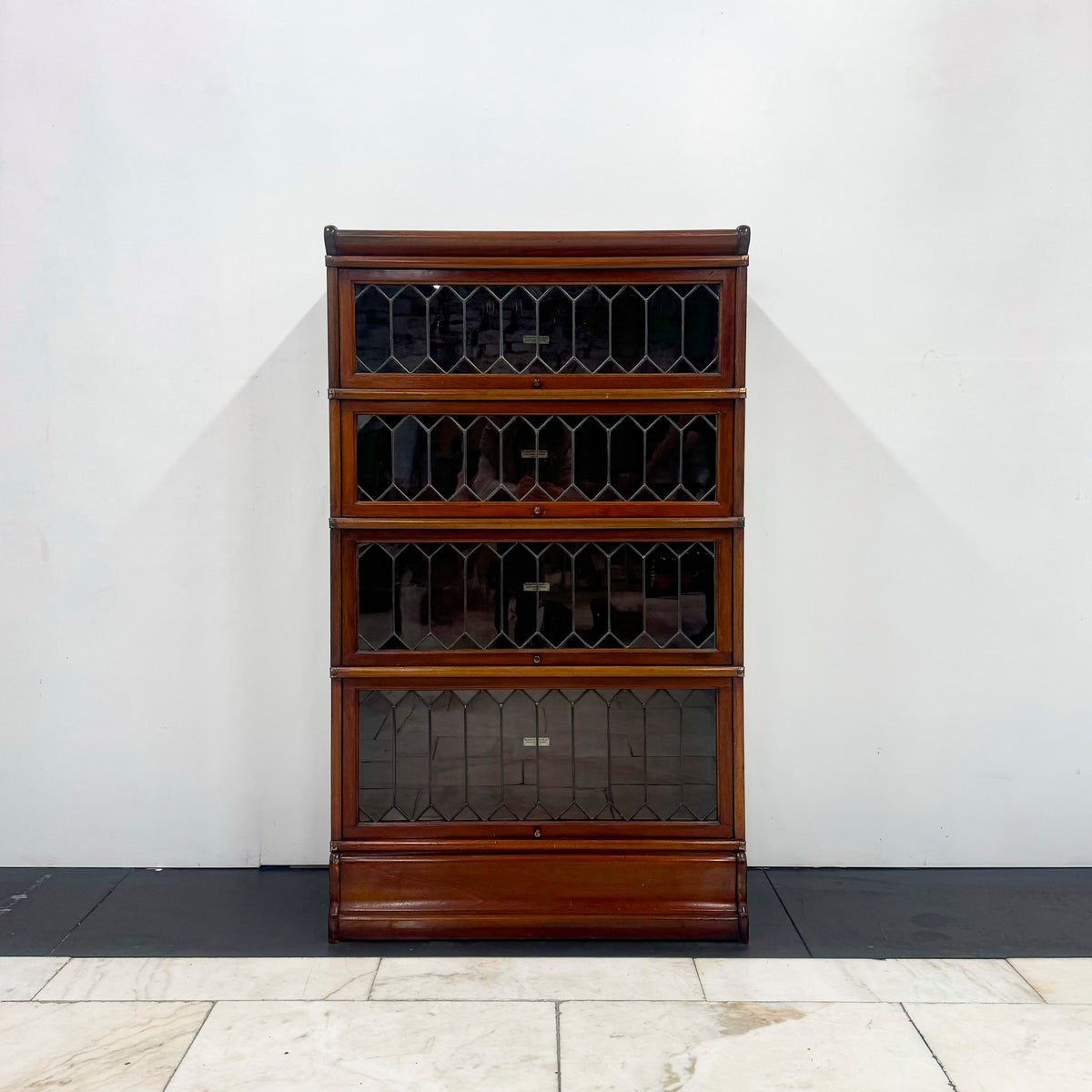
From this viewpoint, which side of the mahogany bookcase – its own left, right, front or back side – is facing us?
front
